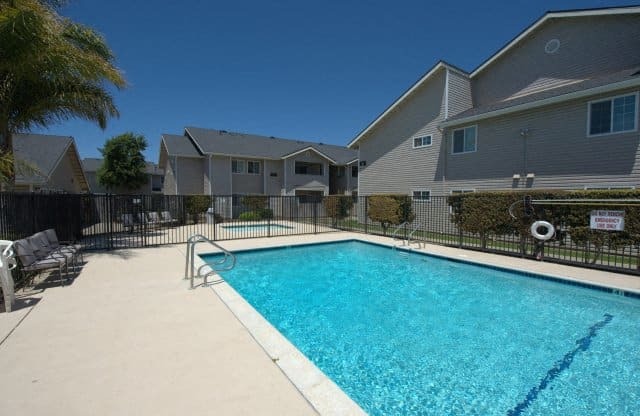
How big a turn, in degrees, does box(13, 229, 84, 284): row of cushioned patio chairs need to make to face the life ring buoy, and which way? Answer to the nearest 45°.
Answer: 0° — it already faces it

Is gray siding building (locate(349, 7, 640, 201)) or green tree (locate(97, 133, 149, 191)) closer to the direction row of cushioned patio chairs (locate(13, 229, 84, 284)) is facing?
the gray siding building

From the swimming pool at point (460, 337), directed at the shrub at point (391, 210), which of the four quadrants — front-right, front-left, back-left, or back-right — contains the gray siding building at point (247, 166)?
front-left

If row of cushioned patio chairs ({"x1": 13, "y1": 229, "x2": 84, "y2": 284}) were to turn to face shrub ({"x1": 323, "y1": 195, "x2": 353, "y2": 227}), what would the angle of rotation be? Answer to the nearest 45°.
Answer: approximately 45° to its left

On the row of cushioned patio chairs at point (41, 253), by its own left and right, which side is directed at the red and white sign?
front

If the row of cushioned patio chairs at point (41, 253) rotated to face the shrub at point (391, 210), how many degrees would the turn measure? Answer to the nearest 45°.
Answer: approximately 45° to its left

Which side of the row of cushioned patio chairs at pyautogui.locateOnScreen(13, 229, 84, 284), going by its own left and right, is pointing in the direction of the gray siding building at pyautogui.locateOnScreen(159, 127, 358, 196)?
left

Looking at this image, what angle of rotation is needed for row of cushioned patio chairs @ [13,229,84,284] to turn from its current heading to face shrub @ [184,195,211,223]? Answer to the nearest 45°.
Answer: approximately 90° to its left

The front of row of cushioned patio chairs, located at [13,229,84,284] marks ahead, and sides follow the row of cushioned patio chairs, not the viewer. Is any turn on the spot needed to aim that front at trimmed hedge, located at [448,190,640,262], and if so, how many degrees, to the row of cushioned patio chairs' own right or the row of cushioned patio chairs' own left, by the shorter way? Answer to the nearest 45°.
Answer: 0° — it already faces it

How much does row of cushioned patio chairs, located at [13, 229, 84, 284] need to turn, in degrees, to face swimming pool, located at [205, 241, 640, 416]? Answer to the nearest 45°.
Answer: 0° — it already faces it
